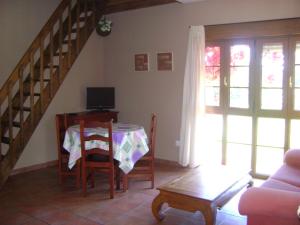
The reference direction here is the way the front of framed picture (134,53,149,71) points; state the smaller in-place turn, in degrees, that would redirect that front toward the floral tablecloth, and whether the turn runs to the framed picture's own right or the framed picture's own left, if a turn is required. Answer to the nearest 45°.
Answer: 0° — it already faces it

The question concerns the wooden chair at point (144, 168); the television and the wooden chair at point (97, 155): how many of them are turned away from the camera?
1

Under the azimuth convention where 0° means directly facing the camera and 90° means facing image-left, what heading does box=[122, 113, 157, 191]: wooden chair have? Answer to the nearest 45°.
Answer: approximately 90°

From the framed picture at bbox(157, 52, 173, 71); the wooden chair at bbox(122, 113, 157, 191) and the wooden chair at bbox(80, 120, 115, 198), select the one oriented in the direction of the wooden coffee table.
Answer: the framed picture

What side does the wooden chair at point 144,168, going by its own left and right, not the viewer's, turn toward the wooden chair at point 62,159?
front

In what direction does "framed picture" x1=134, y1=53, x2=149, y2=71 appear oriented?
toward the camera

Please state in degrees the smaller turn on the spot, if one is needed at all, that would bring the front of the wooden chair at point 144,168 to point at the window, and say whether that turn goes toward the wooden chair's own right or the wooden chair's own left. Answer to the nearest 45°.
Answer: approximately 180°

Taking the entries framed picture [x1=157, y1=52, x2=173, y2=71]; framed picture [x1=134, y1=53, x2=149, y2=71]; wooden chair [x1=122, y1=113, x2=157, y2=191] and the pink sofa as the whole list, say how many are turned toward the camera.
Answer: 2

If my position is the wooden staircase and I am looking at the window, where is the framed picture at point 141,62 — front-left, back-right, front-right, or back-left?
front-left

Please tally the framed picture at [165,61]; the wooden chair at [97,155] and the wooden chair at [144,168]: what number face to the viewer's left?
1

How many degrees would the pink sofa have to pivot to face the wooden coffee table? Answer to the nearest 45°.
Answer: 0° — it already faces it

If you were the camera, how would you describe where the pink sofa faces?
facing away from the viewer and to the left of the viewer

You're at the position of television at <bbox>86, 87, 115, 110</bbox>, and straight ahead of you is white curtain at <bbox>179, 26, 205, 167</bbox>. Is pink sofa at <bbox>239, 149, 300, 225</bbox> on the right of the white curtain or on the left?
right

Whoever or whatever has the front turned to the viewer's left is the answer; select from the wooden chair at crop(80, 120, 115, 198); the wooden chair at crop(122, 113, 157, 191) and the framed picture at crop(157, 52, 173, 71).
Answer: the wooden chair at crop(122, 113, 157, 191)

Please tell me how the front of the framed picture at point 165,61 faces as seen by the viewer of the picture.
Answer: facing the viewer

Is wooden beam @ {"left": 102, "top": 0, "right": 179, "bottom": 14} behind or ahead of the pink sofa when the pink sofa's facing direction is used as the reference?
ahead

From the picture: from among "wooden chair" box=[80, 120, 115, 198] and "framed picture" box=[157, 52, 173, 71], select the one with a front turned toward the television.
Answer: the wooden chair

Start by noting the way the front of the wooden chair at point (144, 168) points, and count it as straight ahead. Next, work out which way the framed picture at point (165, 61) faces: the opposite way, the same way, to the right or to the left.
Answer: to the left

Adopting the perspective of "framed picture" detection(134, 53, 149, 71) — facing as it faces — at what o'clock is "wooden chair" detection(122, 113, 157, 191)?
The wooden chair is roughly at 12 o'clock from the framed picture.

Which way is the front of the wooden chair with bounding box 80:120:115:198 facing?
away from the camera
